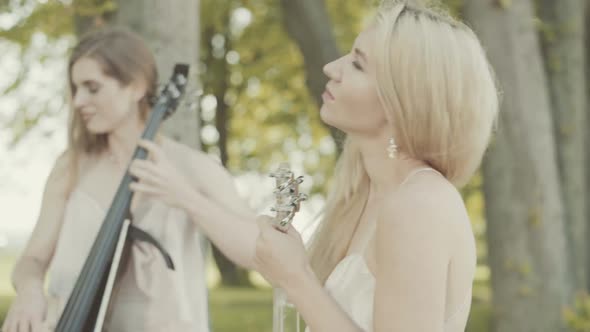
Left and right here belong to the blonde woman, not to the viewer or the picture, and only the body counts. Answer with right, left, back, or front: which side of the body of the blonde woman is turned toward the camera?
left

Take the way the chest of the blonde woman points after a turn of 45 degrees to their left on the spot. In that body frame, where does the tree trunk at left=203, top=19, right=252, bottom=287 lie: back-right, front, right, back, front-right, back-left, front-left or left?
back-right

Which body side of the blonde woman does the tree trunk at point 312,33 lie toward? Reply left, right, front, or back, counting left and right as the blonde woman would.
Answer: right

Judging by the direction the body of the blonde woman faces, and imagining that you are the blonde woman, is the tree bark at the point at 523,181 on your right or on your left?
on your right

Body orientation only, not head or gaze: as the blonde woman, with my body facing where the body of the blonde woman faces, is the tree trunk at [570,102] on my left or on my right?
on my right

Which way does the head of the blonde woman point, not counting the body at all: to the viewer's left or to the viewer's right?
to the viewer's left
